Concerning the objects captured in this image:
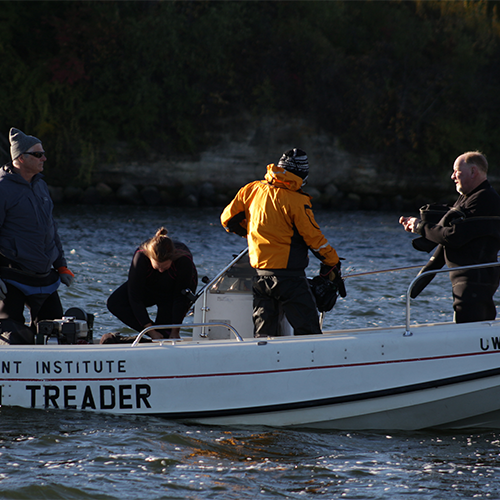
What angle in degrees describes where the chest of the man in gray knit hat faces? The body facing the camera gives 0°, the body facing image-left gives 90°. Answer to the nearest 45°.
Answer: approximately 315°

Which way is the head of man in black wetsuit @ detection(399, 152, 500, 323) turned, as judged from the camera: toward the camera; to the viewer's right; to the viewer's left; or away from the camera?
to the viewer's left

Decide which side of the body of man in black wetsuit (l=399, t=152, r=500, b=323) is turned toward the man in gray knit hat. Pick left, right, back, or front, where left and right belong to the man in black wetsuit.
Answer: front

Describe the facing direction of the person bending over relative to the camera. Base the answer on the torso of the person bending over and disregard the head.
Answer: toward the camera

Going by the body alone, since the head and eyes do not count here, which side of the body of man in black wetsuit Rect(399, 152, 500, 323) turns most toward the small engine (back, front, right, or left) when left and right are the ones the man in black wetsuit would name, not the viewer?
front

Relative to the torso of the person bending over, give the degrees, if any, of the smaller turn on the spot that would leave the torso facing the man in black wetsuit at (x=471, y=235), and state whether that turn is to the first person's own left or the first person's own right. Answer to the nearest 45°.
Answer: approximately 45° to the first person's own left

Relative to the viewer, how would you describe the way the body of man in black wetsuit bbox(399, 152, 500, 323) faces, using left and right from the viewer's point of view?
facing to the left of the viewer

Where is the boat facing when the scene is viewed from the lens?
facing to the right of the viewer

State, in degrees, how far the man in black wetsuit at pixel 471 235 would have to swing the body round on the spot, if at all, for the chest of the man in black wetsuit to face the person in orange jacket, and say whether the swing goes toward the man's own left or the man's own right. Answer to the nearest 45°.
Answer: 0° — they already face them
